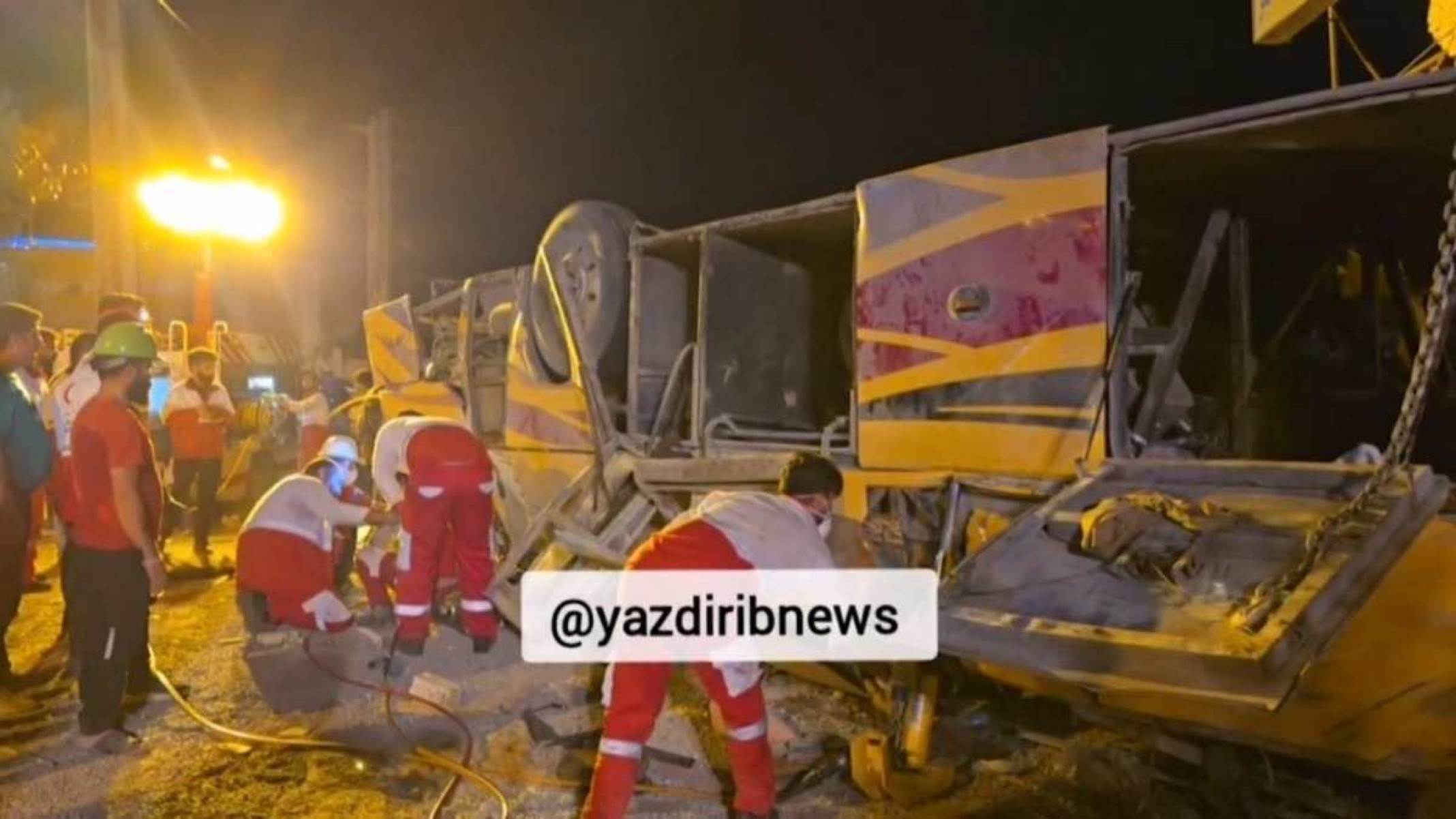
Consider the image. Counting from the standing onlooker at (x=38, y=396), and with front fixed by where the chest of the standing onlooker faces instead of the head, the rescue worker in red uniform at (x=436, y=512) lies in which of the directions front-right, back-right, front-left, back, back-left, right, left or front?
front-right

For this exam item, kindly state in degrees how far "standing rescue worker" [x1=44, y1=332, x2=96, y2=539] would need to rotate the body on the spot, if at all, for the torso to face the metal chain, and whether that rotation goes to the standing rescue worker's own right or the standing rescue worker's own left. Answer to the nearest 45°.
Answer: approximately 45° to the standing rescue worker's own right

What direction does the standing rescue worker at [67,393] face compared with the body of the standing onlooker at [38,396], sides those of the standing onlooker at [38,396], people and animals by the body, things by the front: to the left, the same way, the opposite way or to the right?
the same way

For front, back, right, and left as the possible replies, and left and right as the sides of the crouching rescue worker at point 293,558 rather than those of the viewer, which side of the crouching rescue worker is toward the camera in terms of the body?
right

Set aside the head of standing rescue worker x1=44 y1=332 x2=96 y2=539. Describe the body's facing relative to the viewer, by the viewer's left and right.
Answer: facing to the right of the viewer

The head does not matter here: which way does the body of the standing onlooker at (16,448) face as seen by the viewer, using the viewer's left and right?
facing to the right of the viewer

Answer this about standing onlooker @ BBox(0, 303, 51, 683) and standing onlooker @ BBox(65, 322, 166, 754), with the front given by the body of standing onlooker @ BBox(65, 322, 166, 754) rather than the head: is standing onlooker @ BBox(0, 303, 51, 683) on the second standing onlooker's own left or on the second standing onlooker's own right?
on the second standing onlooker's own left

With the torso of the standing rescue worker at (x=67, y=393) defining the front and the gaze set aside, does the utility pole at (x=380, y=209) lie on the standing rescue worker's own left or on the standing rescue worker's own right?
on the standing rescue worker's own left

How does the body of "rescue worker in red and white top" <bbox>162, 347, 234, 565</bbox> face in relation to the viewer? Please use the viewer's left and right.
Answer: facing the viewer

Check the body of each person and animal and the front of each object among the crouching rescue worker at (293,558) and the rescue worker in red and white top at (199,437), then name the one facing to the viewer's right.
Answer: the crouching rescue worker

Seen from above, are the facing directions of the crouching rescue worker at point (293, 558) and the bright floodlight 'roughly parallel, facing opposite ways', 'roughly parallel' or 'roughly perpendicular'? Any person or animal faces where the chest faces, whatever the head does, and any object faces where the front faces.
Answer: roughly perpendicular

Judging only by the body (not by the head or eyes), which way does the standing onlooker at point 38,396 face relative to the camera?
to the viewer's right

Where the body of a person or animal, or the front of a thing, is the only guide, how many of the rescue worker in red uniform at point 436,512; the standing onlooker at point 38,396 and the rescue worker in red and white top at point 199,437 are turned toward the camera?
1

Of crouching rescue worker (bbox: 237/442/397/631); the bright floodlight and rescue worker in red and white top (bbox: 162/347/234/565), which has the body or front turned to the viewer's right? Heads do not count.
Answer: the crouching rescue worker

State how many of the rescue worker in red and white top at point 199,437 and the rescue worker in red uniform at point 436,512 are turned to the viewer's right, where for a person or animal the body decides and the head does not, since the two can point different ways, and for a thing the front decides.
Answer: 0

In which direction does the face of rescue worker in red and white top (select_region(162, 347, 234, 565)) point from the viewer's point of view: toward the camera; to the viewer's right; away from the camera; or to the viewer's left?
toward the camera

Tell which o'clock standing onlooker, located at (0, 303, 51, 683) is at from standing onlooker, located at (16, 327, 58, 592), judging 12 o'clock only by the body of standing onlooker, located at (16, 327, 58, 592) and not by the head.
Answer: standing onlooker, located at (0, 303, 51, 683) is roughly at 3 o'clock from standing onlooker, located at (16, 327, 58, 592).
